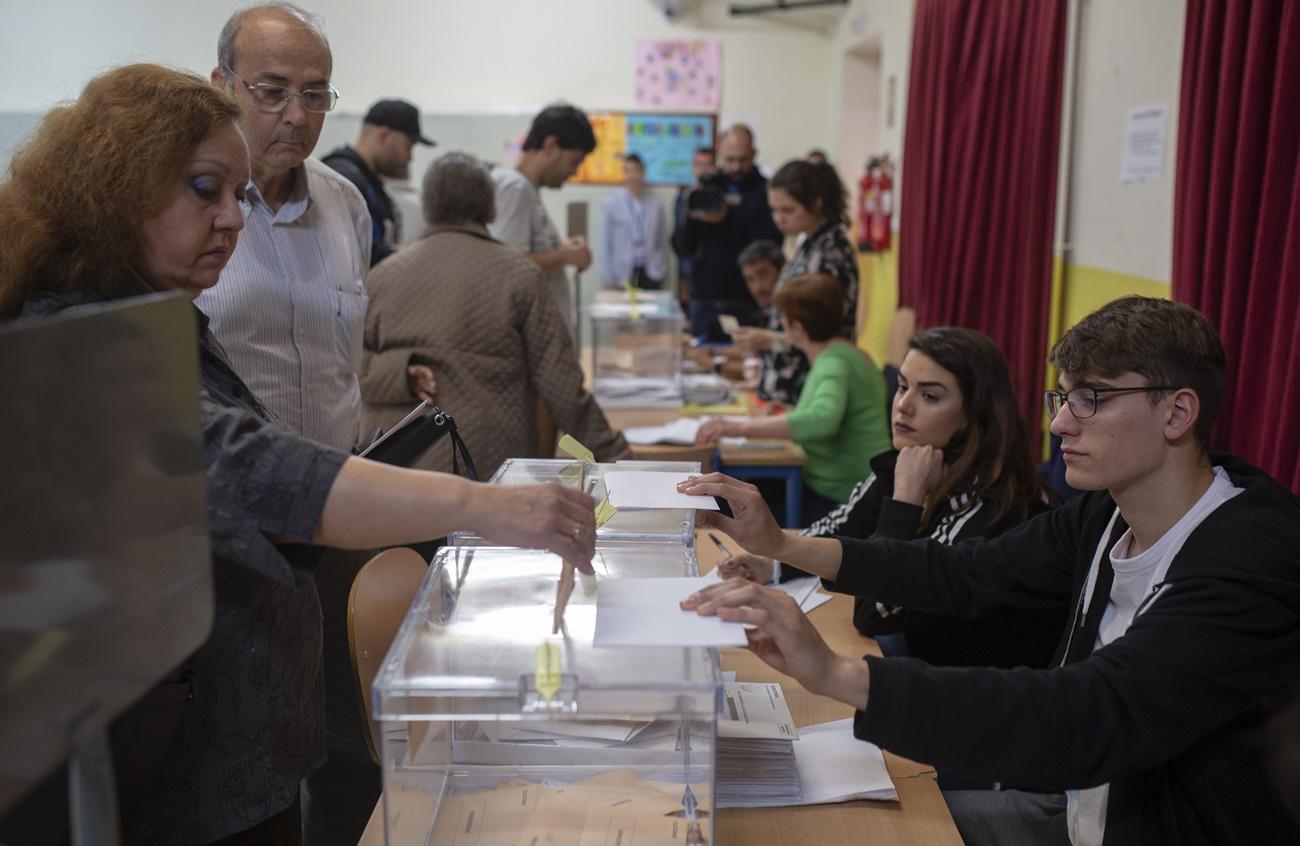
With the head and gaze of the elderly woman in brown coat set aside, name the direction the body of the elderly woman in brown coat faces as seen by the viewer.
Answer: away from the camera

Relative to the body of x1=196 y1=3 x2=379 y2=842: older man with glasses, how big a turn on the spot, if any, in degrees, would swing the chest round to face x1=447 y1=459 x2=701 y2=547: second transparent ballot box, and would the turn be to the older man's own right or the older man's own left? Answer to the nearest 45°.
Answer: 0° — they already face it

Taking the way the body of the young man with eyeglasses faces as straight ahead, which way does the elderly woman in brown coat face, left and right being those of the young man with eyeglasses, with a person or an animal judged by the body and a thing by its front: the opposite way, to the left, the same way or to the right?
to the right

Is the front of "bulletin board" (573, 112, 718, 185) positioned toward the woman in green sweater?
yes

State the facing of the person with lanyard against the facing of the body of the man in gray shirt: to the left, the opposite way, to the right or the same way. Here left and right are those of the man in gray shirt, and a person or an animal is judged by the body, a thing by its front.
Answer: to the right

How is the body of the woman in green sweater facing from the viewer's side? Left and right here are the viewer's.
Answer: facing away from the viewer and to the left of the viewer

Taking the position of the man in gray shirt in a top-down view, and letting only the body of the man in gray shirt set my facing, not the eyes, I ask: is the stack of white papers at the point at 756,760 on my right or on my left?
on my right

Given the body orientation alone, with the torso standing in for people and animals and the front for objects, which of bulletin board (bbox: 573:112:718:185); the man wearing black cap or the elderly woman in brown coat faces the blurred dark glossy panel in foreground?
the bulletin board

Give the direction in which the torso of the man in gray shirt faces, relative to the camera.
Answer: to the viewer's right

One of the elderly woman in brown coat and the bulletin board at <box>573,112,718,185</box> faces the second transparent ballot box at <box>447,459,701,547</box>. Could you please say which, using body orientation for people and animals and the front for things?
the bulletin board

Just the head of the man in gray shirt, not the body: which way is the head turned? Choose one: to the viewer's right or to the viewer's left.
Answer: to the viewer's right

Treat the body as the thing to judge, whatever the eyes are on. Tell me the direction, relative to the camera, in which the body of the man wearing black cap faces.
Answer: to the viewer's right

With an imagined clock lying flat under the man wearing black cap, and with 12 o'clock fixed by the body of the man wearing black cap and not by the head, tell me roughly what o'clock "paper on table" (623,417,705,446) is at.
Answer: The paper on table is roughly at 2 o'clock from the man wearing black cap.

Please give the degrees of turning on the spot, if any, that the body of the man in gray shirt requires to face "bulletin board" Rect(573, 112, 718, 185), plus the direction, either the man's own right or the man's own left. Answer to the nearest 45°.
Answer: approximately 90° to the man's own left

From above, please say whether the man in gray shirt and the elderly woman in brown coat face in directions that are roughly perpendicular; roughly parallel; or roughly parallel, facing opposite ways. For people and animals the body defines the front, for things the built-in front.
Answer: roughly perpendicular

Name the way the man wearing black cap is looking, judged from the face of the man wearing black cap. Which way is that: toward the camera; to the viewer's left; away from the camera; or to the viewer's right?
to the viewer's right
